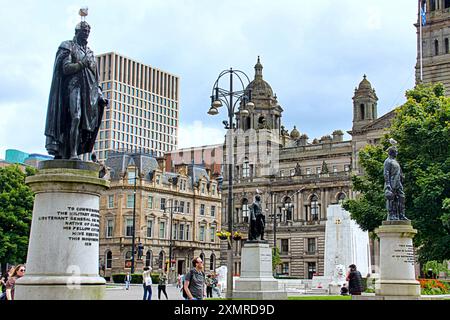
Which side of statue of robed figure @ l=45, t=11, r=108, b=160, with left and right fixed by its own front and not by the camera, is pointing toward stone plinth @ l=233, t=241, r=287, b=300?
left

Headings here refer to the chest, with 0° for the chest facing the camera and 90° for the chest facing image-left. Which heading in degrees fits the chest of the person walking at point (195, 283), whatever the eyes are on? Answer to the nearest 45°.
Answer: approximately 315°

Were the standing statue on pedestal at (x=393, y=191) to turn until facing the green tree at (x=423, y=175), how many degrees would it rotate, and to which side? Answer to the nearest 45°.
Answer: approximately 135° to its left

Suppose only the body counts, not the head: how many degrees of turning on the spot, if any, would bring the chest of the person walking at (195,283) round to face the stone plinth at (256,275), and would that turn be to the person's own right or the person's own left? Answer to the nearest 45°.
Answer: approximately 135° to the person's own left

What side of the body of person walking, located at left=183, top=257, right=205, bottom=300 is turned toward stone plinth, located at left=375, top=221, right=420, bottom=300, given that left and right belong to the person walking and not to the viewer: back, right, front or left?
left

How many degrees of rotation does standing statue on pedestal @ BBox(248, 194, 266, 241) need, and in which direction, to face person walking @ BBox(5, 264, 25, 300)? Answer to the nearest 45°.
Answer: approximately 45° to its right

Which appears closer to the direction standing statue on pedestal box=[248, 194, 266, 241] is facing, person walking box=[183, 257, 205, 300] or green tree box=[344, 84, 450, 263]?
the person walking
